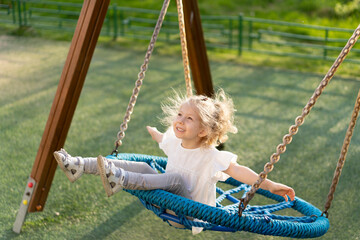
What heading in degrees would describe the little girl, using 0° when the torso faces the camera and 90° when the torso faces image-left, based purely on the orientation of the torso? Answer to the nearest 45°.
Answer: approximately 45°

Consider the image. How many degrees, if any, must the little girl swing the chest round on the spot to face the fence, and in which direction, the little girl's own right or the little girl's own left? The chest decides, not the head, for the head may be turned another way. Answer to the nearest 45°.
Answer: approximately 135° to the little girl's own right
